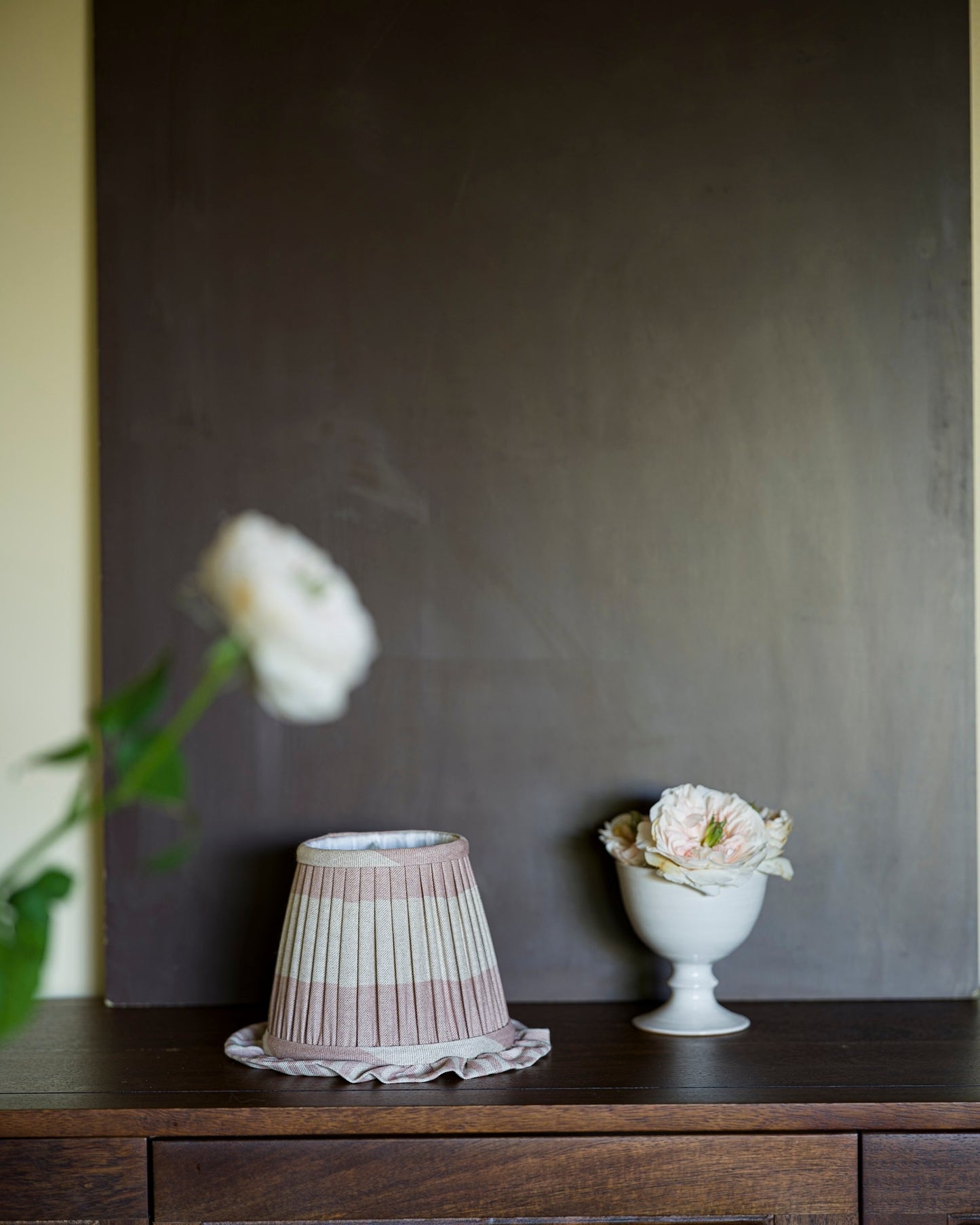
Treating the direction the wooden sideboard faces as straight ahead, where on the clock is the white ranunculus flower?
The white ranunculus flower is roughly at 12 o'clock from the wooden sideboard.

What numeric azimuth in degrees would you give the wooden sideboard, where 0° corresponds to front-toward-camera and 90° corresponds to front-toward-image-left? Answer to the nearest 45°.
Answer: approximately 0°
